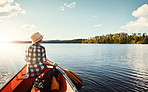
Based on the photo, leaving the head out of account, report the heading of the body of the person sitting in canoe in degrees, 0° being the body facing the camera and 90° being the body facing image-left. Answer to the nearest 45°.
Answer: approximately 225°

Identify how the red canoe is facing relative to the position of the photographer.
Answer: facing away from the viewer
